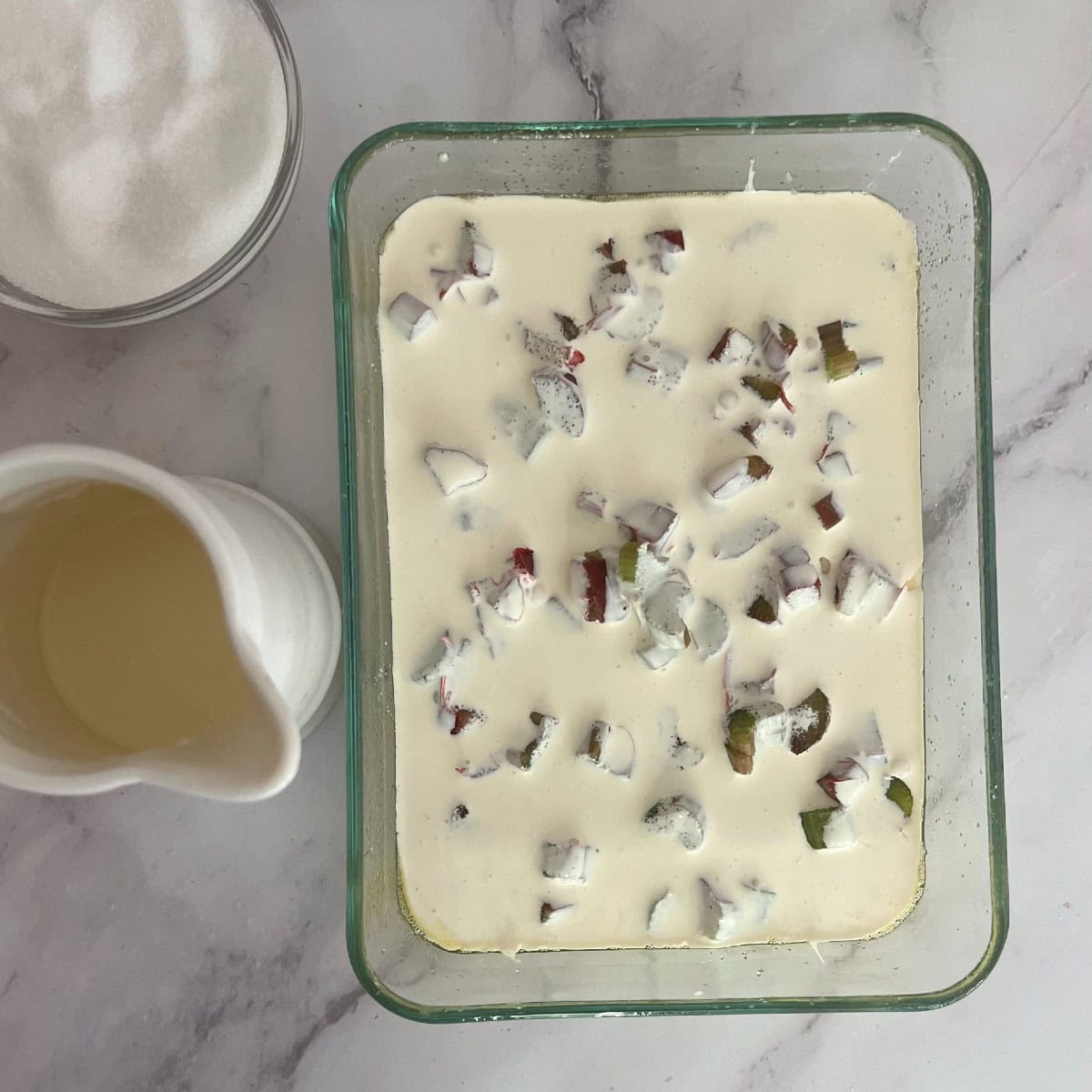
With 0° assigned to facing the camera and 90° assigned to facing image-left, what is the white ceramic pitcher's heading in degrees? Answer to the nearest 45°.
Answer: approximately 315°
